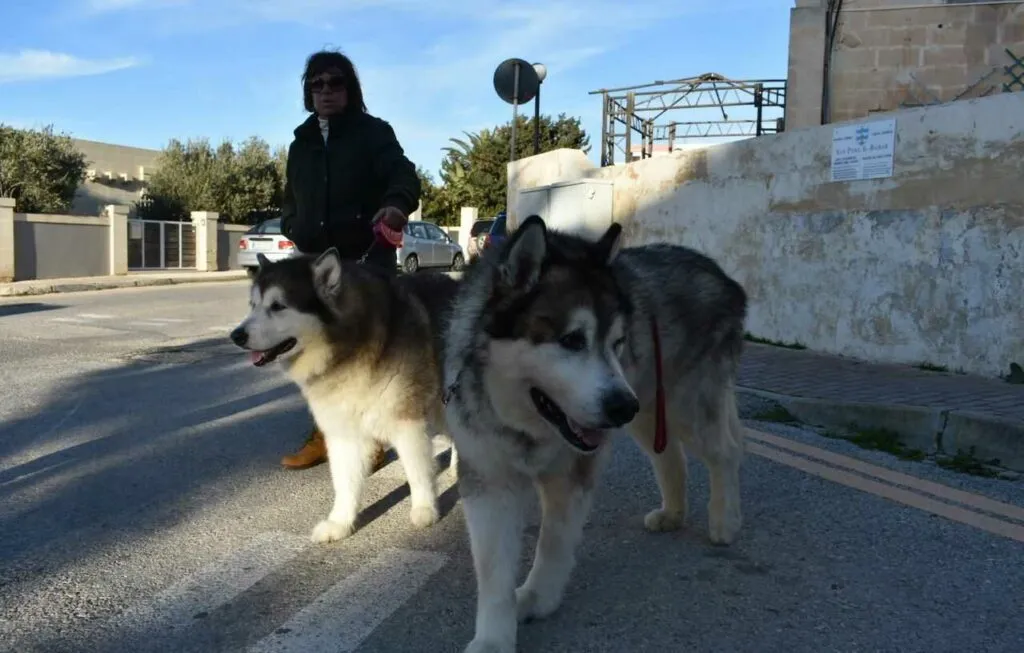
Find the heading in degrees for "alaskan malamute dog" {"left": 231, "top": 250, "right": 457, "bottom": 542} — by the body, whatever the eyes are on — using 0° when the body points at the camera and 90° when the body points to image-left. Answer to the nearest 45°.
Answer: approximately 45°

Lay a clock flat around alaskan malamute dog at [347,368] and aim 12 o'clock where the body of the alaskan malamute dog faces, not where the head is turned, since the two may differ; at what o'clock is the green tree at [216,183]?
The green tree is roughly at 4 o'clock from the alaskan malamute dog.

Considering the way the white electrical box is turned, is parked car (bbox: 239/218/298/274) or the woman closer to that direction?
the woman

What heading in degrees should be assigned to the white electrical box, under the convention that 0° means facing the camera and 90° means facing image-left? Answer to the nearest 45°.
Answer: approximately 45°

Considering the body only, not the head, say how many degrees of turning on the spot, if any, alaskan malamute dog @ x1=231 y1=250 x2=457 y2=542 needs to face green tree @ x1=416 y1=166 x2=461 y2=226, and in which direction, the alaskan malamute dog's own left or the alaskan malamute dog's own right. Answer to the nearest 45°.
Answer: approximately 135° to the alaskan malamute dog's own right

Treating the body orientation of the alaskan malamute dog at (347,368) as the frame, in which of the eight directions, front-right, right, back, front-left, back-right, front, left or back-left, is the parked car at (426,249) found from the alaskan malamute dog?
back-right

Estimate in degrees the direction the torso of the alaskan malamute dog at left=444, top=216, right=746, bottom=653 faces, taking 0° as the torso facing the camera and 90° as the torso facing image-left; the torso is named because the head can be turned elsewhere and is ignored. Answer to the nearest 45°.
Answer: approximately 45°

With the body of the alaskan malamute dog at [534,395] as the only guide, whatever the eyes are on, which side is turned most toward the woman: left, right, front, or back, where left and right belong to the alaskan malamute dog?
right
